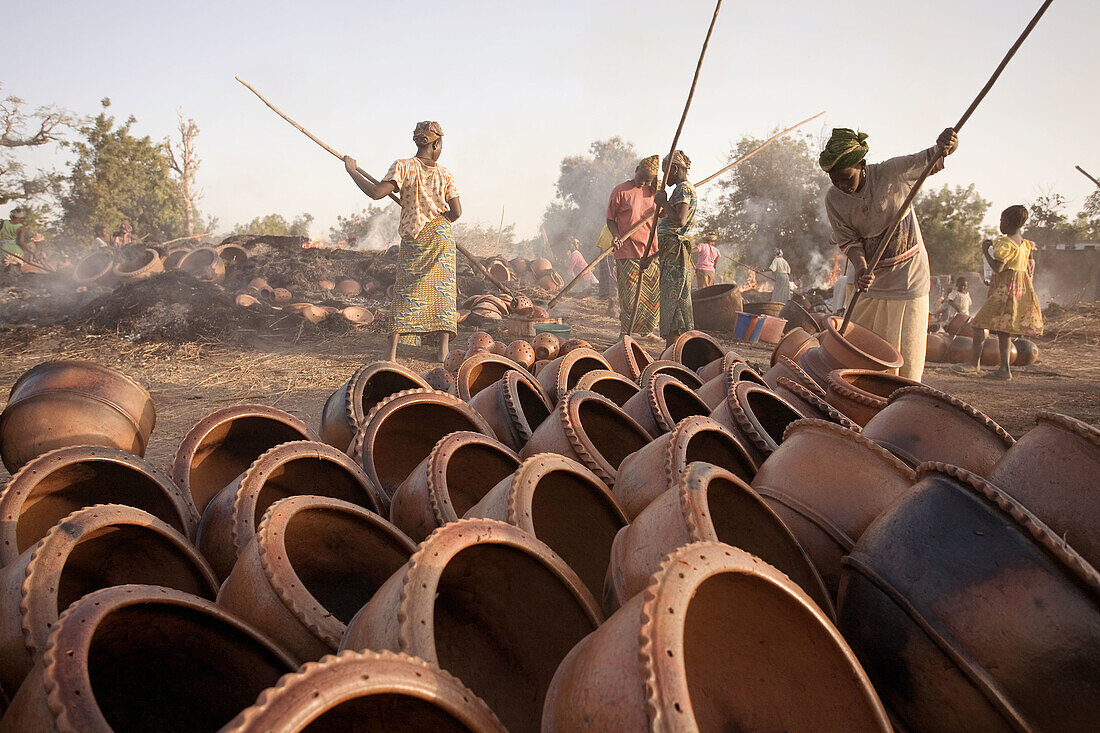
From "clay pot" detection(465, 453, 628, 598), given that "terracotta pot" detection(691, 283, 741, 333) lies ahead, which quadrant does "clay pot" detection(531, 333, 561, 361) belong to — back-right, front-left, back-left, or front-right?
front-left

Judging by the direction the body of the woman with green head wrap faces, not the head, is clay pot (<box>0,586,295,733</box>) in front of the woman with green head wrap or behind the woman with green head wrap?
in front

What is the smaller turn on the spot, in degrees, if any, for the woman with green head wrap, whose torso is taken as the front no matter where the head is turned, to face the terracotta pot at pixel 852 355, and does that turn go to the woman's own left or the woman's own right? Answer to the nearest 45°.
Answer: approximately 45° to the woman's own left

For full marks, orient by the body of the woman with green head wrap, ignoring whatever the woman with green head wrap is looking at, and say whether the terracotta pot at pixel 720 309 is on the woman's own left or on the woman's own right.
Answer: on the woman's own right

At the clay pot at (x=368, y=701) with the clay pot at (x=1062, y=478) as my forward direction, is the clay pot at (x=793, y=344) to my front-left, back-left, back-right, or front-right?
front-left

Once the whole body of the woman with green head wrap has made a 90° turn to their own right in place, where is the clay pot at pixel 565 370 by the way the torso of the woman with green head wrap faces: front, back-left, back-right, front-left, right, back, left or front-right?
left

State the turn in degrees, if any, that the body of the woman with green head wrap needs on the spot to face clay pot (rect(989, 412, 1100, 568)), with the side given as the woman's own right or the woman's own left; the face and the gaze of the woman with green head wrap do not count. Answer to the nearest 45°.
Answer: approximately 45° to the woman's own left

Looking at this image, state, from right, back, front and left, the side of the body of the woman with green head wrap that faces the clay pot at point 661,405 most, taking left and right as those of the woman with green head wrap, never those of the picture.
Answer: front

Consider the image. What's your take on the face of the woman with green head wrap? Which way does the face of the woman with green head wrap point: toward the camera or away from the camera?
toward the camera

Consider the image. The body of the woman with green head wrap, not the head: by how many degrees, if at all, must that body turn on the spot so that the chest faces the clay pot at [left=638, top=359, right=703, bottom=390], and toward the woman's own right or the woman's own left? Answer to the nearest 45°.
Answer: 0° — they already face it

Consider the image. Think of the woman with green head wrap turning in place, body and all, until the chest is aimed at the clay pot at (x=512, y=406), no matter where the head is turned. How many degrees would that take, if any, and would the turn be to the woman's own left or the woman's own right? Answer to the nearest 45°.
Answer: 0° — they already face it

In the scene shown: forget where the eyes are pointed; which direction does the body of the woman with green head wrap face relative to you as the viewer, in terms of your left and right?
facing the viewer and to the left of the viewer

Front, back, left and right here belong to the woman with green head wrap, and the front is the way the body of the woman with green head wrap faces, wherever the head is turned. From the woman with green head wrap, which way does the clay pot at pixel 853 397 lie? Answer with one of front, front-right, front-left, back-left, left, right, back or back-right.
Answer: front-left

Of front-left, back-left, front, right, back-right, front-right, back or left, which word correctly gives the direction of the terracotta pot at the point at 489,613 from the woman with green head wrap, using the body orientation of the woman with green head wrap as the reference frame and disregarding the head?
front-left

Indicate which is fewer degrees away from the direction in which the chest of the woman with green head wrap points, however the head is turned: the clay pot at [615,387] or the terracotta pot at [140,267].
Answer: the clay pot

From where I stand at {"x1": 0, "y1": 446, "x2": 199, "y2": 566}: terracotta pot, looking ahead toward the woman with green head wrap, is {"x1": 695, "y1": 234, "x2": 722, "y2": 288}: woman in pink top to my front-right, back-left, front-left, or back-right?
front-left

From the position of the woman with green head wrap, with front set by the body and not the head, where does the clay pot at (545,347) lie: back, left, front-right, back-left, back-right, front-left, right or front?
front-right
